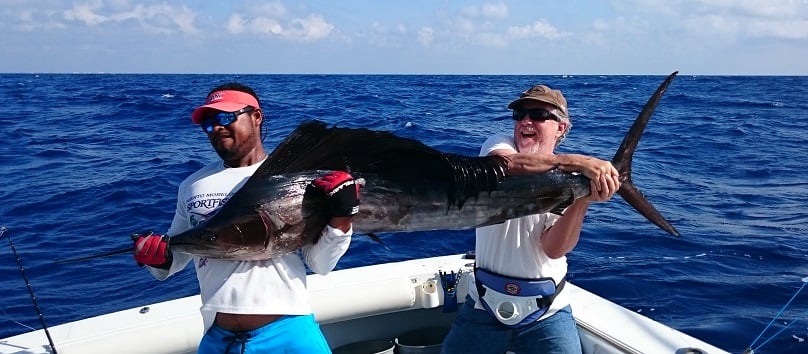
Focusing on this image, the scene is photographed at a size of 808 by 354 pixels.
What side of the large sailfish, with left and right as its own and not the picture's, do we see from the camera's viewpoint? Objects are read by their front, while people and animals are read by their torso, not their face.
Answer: left

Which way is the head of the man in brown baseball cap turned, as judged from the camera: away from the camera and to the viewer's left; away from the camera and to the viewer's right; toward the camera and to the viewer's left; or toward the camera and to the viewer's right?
toward the camera and to the viewer's left
